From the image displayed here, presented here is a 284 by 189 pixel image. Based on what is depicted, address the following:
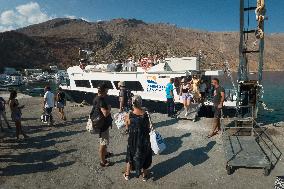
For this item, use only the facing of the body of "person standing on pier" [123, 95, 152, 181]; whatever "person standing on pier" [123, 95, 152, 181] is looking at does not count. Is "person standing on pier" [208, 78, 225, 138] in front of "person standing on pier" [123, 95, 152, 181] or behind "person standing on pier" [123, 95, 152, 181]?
in front

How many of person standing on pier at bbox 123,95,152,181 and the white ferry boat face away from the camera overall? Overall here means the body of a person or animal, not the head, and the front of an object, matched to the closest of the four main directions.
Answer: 1

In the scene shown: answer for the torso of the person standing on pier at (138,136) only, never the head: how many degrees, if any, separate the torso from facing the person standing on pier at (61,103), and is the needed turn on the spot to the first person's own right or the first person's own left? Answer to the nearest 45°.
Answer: approximately 45° to the first person's own left

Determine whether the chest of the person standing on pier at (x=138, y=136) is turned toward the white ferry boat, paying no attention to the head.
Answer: yes

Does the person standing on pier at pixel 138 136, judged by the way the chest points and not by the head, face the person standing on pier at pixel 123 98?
yes

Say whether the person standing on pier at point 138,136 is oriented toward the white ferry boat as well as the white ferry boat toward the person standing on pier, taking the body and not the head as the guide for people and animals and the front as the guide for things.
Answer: no

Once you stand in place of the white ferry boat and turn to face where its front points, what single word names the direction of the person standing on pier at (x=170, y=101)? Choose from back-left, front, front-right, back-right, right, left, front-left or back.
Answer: left

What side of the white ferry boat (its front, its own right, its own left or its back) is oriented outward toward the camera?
left

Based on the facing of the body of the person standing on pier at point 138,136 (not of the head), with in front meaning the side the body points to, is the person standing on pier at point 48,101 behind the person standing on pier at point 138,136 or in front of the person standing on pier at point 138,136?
in front

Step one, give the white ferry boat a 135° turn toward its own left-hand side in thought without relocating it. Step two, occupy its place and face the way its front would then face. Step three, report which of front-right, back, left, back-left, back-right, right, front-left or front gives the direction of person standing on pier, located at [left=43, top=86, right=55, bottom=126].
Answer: right

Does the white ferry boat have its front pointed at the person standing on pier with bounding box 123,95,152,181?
no

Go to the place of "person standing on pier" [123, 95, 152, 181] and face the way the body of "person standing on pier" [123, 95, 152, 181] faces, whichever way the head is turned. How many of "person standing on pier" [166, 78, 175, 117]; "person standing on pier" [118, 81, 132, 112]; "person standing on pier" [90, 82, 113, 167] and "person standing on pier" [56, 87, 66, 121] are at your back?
0

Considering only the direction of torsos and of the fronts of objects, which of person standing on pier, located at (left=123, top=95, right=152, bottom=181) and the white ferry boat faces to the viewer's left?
the white ferry boat

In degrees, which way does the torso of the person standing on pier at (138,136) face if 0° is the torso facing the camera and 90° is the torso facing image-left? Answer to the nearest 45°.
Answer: approximately 180°

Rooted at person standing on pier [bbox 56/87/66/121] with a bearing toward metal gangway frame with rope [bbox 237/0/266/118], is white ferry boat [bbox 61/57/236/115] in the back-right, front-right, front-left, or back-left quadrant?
front-left

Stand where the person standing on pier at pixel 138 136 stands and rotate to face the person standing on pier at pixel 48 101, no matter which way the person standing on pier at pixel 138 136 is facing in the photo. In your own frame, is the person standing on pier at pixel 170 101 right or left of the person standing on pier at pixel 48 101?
right

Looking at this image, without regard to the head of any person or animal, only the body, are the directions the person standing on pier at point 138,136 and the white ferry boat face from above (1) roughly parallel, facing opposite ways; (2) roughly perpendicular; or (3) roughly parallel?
roughly perpendicular

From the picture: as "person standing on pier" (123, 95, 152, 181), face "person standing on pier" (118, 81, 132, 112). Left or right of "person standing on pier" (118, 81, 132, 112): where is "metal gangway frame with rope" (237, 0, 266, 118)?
right
